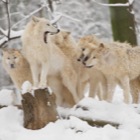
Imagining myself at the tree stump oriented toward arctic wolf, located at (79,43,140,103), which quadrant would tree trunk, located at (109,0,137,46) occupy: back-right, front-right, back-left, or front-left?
front-left

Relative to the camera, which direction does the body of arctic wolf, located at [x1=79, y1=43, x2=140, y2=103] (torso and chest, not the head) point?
to the viewer's left

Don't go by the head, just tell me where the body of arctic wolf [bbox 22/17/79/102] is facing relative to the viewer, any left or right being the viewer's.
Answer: facing the viewer and to the left of the viewer

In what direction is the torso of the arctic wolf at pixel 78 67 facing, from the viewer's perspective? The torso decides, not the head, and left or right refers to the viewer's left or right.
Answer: facing to the left of the viewer

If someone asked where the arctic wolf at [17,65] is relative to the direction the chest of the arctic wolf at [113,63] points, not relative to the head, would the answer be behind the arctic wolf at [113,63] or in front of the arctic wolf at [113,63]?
in front

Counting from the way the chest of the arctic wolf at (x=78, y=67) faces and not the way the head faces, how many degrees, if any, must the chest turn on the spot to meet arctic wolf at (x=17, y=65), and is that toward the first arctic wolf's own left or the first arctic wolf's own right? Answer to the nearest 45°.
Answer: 0° — it already faces it

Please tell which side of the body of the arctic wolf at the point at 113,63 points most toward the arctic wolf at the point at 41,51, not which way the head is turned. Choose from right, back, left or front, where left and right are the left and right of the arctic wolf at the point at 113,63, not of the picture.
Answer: front

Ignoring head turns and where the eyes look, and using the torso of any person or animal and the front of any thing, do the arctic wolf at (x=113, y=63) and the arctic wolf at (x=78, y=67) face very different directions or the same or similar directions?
same or similar directions
